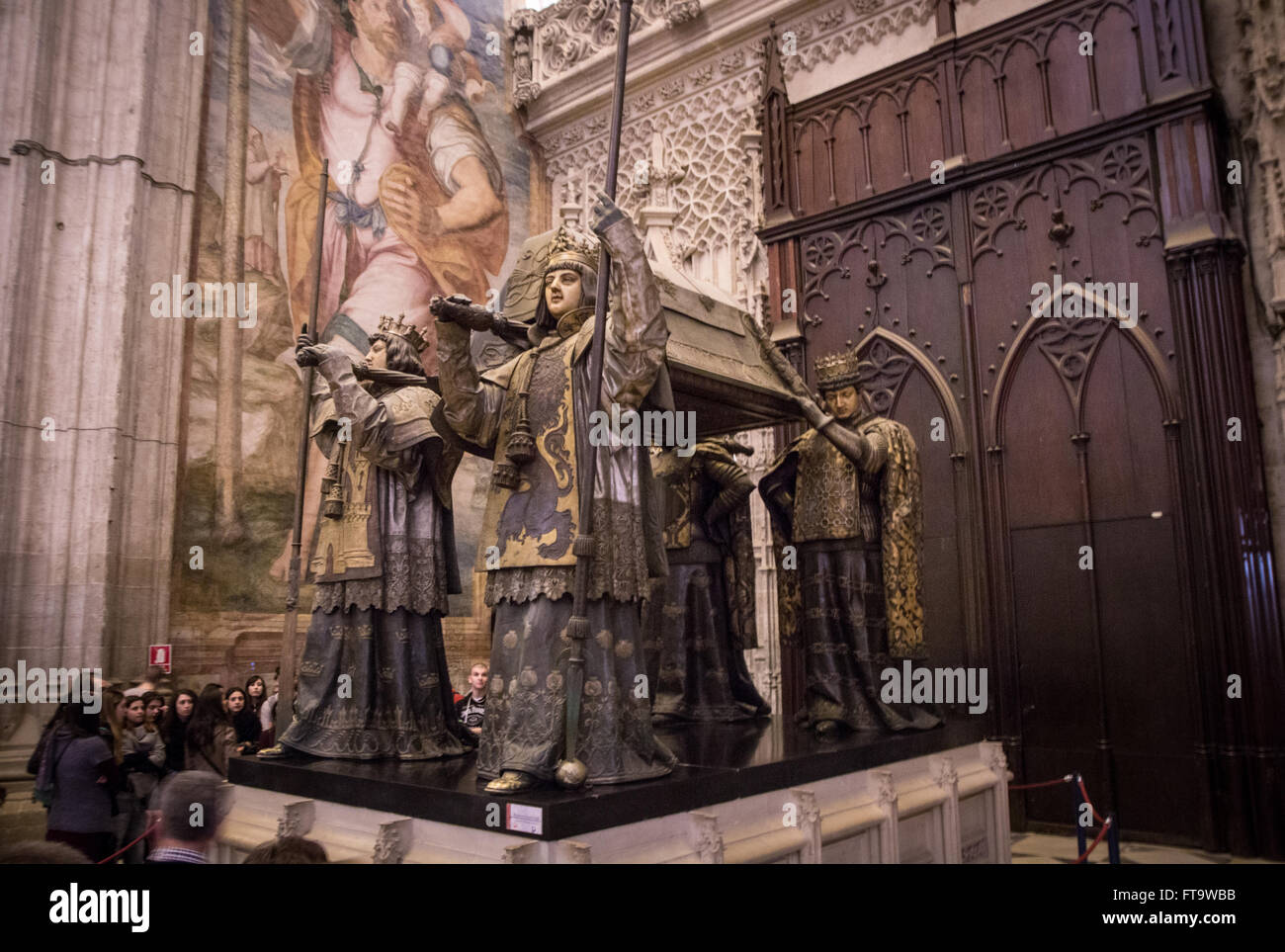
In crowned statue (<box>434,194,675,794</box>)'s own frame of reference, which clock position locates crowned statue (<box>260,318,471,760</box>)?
crowned statue (<box>260,318,471,760</box>) is roughly at 3 o'clock from crowned statue (<box>434,194,675,794</box>).

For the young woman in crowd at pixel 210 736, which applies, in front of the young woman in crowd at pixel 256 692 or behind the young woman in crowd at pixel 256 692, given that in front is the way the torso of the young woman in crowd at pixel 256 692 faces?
in front

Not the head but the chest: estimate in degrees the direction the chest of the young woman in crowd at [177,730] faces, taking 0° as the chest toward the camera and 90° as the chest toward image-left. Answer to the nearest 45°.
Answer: approximately 315°

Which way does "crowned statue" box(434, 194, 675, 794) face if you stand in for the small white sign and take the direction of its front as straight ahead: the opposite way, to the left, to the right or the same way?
the same way

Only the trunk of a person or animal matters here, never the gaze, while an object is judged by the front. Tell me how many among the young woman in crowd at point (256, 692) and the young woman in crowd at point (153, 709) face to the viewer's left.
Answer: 0

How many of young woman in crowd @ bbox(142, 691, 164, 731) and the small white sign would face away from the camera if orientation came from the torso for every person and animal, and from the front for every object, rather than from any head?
0

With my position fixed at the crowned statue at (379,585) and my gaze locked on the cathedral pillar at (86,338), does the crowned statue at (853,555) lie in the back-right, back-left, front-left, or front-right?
back-right

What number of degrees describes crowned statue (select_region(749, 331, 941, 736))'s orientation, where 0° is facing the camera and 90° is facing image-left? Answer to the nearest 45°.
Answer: approximately 45°

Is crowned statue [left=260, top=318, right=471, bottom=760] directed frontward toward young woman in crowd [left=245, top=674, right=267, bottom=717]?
no

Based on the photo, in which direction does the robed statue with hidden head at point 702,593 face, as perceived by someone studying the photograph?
facing the viewer and to the left of the viewer

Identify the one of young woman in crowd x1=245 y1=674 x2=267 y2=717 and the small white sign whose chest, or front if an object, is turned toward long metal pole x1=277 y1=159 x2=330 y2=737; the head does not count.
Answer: the young woman in crowd

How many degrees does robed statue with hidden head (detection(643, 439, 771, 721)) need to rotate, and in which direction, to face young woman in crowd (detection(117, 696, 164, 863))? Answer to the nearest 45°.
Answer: approximately 45° to its right

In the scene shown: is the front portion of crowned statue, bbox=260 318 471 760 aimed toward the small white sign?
no

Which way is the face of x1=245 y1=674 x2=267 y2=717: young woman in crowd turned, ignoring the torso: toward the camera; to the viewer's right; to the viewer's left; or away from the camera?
toward the camera

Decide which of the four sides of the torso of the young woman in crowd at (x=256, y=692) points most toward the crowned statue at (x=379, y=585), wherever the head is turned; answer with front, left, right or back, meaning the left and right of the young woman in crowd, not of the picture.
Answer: front

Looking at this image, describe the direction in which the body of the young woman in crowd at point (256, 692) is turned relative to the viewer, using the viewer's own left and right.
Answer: facing the viewer

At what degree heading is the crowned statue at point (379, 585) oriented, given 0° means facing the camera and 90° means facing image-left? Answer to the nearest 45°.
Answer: approximately 45°
